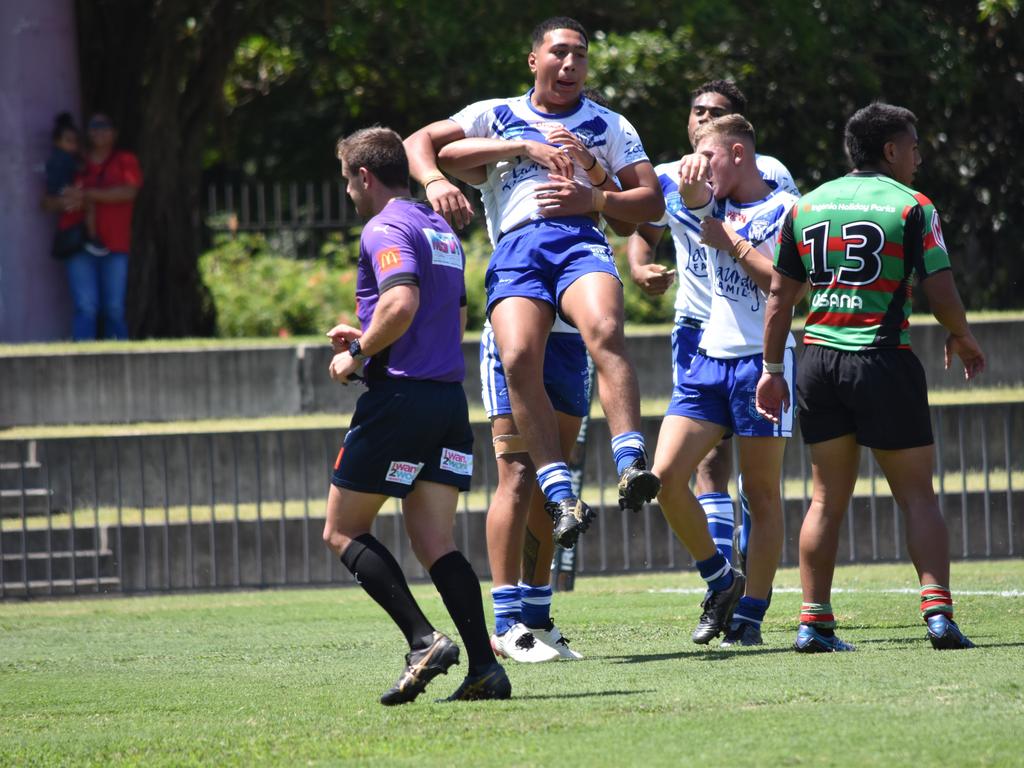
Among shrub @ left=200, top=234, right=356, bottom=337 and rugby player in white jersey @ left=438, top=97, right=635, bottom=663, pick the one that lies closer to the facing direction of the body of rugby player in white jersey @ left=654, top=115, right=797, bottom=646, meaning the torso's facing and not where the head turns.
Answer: the rugby player in white jersey

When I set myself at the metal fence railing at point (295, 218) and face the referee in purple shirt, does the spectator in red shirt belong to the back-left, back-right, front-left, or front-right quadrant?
front-right

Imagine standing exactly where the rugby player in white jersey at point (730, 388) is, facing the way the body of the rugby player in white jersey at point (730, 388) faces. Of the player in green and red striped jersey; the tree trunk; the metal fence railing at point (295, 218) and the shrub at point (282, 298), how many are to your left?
1

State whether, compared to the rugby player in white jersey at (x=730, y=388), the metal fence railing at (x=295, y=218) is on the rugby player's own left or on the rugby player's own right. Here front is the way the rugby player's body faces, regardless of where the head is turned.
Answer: on the rugby player's own right

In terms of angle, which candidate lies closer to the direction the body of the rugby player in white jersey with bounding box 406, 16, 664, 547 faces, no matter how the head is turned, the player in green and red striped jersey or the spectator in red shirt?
the player in green and red striped jersey

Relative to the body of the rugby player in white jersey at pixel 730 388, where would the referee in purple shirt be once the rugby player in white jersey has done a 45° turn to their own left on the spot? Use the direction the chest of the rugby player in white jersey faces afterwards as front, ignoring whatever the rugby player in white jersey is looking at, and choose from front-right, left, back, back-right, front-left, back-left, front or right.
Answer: front-right

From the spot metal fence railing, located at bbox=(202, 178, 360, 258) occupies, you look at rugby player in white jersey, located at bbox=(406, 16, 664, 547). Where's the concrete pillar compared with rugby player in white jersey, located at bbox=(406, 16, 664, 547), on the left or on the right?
right

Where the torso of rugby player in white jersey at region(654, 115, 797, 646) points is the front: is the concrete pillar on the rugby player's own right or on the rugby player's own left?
on the rugby player's own right

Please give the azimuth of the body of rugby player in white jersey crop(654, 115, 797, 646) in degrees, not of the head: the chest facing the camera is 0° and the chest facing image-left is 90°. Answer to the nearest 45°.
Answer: approximately 45°

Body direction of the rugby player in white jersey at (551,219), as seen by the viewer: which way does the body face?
toward the camera

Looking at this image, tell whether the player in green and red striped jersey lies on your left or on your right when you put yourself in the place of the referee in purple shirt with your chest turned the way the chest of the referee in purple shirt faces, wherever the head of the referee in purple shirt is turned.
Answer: on your right

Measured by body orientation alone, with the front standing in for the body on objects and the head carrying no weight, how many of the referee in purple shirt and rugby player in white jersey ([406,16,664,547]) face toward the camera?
1

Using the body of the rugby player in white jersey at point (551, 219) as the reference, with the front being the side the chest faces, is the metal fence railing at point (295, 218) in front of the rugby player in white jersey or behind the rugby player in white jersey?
behind

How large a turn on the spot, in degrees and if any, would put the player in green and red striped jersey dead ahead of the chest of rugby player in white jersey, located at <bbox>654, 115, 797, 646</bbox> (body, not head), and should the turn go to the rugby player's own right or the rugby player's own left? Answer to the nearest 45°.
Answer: approximately 90° to the rugby player's own left

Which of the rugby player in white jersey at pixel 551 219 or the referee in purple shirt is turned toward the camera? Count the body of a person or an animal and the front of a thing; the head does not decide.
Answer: the rugby player in white jersey

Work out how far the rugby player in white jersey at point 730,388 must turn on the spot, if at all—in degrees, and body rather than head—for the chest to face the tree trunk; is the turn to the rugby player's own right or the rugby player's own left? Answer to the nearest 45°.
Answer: approximately 90° to the rugby player's own right
